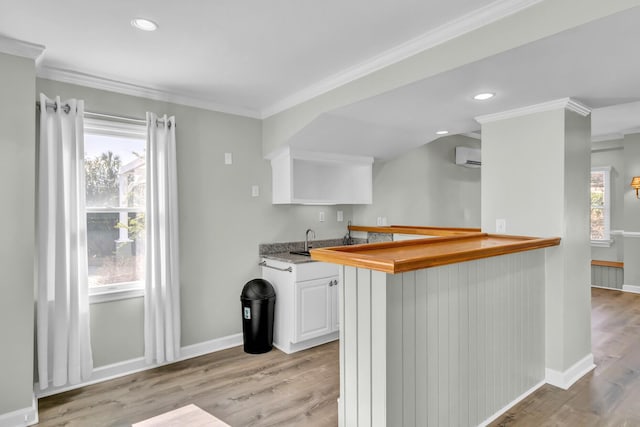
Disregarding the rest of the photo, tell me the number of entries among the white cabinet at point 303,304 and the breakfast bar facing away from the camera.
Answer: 0

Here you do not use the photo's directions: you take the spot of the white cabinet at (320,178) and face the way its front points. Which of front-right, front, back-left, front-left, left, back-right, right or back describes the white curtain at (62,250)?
right

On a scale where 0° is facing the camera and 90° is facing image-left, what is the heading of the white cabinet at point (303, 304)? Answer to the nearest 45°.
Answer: approximately 315°

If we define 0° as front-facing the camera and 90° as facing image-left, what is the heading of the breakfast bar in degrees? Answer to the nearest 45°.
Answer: approximately 315°

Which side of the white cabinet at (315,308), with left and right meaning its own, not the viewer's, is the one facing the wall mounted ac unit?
left

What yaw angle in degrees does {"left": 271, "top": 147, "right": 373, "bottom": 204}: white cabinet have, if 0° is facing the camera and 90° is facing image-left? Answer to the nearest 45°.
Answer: approximately 315°

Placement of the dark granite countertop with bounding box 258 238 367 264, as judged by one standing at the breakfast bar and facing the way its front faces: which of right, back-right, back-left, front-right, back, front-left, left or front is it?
back
